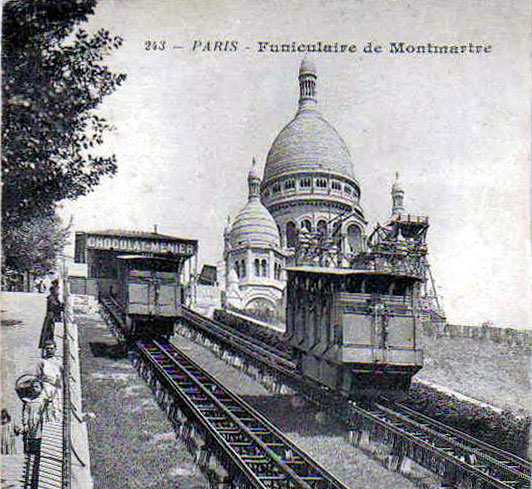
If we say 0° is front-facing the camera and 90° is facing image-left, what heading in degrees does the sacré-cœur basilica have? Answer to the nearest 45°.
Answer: approximately 315°

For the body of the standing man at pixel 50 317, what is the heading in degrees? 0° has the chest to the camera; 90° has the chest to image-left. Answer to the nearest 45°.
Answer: approximately 270°

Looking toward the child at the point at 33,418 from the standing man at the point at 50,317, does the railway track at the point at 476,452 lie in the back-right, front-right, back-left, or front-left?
front-left

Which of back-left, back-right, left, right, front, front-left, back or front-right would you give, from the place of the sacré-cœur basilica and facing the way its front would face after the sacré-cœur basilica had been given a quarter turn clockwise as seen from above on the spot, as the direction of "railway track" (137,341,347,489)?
front-left

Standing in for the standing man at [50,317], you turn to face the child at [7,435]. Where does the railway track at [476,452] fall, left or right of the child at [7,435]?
left

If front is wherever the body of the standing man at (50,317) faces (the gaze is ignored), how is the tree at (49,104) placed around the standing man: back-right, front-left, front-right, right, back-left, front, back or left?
right

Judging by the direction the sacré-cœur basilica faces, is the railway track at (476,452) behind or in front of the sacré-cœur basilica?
in front

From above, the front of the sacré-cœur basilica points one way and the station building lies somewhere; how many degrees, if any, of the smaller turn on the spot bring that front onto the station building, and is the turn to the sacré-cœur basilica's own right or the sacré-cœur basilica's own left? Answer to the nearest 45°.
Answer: approximately 45° to the sacré-cœur basilica's own right

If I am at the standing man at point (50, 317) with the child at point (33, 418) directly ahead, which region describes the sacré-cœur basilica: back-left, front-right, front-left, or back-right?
back-left

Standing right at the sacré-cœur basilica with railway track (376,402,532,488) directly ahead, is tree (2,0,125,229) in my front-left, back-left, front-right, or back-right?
front-right

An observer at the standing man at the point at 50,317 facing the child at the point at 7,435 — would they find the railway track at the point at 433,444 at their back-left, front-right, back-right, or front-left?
front-left

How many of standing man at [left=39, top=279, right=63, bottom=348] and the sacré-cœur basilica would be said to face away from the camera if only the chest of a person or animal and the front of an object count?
0

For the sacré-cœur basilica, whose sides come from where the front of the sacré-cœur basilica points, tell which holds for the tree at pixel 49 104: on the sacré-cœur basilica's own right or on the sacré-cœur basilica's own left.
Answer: on the sacré-cœur basilica's own right

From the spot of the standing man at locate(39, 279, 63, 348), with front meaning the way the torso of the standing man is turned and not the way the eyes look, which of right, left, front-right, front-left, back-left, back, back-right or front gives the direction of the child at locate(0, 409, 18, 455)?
right

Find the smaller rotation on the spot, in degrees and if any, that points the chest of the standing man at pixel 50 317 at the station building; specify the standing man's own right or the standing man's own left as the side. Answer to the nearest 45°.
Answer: approximately 45° to the standing man's own left
